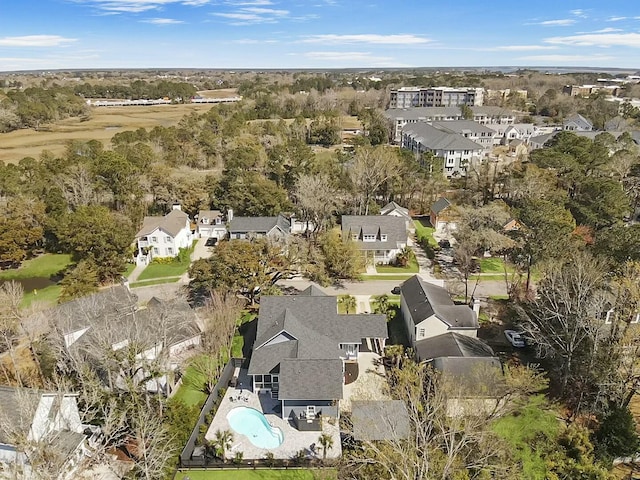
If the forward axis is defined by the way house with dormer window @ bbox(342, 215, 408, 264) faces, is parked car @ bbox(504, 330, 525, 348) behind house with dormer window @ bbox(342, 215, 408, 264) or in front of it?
in front

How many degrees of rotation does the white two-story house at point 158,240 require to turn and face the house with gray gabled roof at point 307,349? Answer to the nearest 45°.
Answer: approximately 45° to its left

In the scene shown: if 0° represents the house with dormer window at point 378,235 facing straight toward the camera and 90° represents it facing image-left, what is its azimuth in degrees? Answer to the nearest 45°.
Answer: approximately 0°

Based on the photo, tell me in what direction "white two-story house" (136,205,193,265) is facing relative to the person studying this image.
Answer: facing the viewer and to the left of the viewer

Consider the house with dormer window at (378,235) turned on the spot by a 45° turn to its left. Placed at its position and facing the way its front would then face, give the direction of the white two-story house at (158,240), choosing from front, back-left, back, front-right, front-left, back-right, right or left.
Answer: back-right

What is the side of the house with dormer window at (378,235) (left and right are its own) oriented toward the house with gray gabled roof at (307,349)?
front

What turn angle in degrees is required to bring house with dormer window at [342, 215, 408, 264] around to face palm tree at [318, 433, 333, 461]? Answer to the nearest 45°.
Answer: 0° — it already faces it

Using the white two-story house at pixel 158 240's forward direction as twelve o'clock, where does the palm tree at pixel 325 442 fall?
The palm tree is roughly at 10 o'clock from the white two-story house.

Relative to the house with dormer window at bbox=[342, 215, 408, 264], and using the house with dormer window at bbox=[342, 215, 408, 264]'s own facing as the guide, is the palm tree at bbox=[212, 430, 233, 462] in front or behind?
in front
